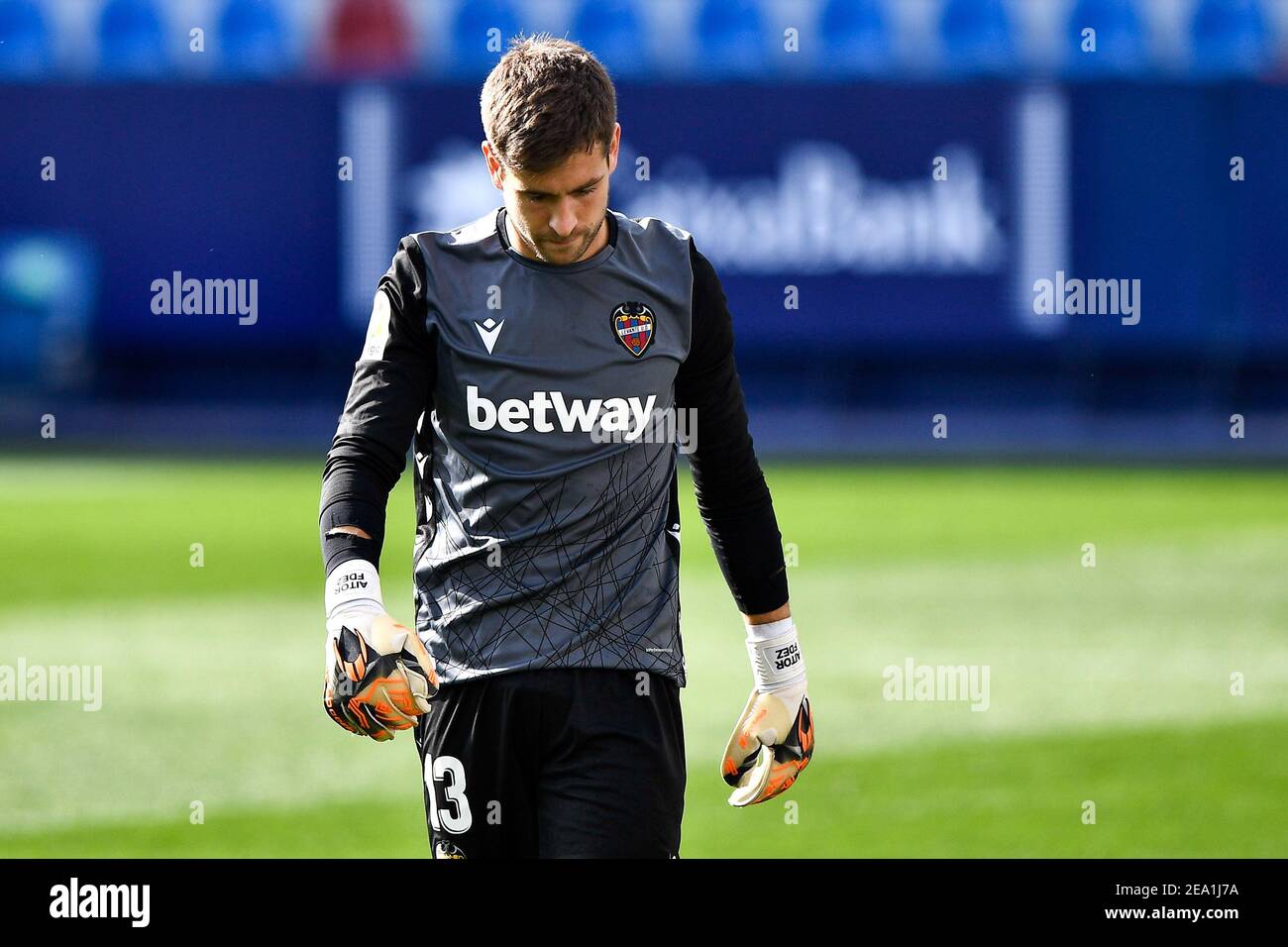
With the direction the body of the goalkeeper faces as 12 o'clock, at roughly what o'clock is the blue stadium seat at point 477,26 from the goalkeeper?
The blue stadium seat is roughly at 6 o'clock from the goalkeeper.

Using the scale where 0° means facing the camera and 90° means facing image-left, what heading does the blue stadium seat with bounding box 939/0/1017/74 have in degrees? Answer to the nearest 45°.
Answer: approximately 0°

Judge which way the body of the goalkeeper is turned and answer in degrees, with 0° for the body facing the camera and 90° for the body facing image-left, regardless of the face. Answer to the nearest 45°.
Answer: approximately 0°

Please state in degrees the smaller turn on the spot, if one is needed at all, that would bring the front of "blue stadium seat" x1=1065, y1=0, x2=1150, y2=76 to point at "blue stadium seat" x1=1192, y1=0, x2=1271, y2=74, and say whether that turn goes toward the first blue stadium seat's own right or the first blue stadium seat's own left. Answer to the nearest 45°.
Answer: approximately 90° to the first blue stadium seat's own left

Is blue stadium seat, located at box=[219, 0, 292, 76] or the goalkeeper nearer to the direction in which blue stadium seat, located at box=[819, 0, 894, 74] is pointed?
the goalkeeper
